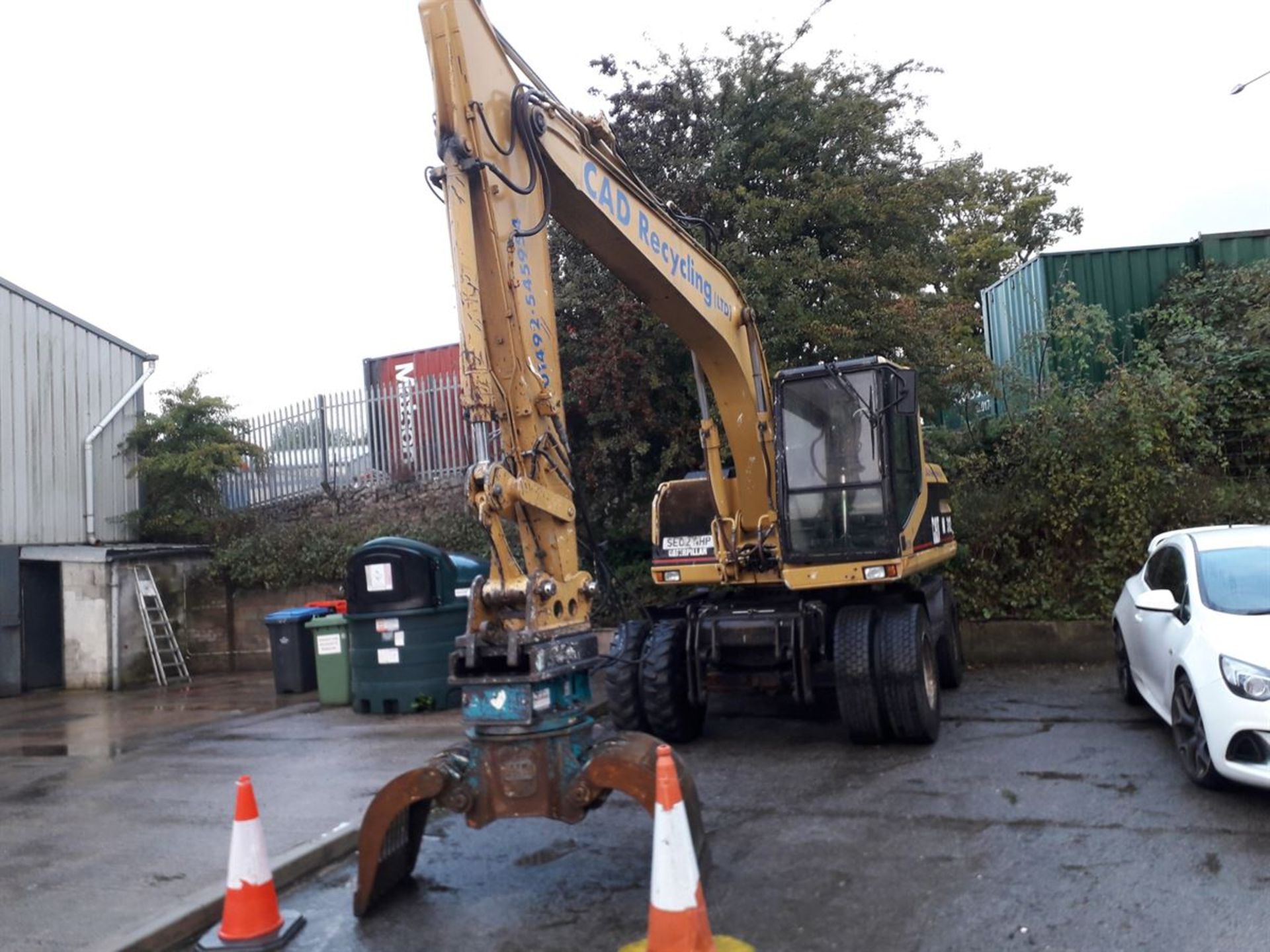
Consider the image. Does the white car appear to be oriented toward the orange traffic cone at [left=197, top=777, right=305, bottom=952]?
no

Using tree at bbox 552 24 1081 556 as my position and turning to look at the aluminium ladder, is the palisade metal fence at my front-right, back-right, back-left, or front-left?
front-right

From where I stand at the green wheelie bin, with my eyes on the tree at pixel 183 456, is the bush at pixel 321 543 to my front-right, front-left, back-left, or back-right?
front-right

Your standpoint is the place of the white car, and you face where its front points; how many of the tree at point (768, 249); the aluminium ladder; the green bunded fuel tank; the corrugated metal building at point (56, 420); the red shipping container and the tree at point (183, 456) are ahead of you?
0

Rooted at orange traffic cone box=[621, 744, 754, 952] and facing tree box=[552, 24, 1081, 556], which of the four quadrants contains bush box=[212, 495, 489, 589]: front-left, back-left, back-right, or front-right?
front-left

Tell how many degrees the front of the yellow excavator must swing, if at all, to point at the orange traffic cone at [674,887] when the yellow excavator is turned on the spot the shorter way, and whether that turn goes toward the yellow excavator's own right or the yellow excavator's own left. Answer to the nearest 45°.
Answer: approximately 45° to the yellow excavator's own left

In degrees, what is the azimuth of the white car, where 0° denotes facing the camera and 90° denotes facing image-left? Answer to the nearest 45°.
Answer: approximately 315°

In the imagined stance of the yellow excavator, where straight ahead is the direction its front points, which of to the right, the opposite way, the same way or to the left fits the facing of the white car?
to the left

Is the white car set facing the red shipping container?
no

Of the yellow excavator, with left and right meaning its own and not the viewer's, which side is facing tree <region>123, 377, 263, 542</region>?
right

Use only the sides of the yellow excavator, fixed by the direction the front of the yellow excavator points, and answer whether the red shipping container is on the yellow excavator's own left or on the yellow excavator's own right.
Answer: on the yellow excavator's own right

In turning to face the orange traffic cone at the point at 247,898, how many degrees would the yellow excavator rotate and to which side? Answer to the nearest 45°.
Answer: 0° — it already faces it

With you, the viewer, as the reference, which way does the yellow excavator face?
facing the viewer and to the left of the viewer

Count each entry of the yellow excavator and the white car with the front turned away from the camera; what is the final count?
0

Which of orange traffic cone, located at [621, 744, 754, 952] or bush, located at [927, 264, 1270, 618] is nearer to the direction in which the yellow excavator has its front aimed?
the orange traffic cone

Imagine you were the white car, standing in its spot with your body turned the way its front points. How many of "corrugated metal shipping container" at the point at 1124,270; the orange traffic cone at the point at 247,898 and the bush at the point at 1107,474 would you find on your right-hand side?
1

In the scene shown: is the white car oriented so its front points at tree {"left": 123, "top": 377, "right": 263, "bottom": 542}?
no

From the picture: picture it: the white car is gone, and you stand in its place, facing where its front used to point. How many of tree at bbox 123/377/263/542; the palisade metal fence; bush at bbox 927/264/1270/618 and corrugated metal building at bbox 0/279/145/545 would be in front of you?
0
